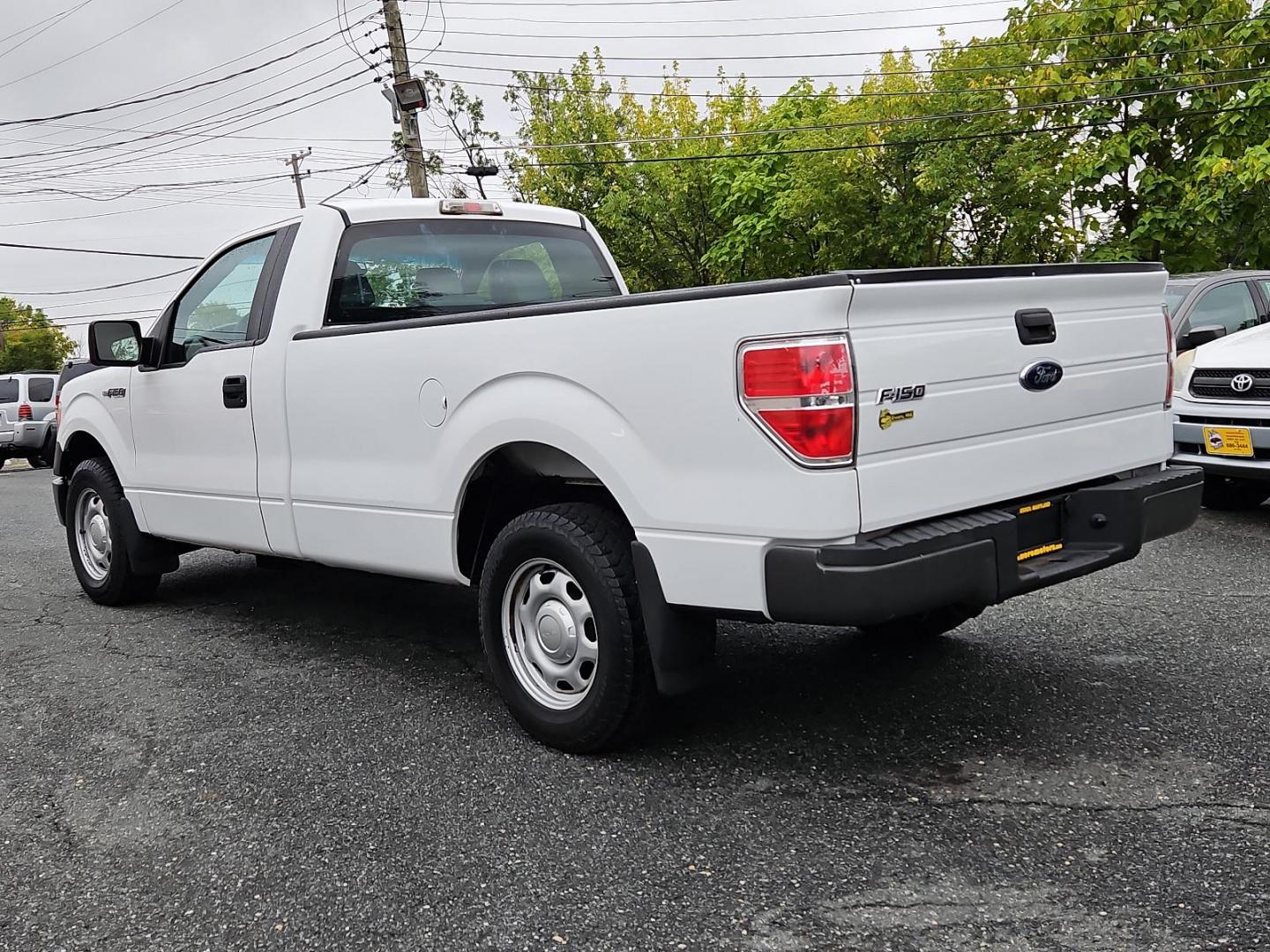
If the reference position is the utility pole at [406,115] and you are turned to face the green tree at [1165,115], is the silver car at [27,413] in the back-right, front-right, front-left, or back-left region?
back-right

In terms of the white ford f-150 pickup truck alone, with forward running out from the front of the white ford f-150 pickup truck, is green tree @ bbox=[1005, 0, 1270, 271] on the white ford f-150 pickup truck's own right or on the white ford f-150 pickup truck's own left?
on the white ford f-150 pickup truck's own right

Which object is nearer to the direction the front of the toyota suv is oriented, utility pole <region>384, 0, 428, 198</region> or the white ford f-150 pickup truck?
the white ford f-150 pickup truck

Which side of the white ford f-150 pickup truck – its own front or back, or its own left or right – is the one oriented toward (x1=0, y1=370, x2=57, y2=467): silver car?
front

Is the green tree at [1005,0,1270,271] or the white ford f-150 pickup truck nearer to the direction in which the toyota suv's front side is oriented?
the white ford f-150 pickup truck

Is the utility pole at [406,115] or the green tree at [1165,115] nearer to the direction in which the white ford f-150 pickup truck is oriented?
the utility pole

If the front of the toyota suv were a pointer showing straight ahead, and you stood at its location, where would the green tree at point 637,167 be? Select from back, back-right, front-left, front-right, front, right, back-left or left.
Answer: right

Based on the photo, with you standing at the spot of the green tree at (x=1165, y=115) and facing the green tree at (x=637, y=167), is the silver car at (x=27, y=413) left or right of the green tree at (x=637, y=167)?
left

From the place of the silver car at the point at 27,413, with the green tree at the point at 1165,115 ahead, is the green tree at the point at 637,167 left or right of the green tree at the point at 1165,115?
left

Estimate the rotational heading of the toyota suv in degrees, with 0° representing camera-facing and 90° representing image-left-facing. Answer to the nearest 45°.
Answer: approximately 45°

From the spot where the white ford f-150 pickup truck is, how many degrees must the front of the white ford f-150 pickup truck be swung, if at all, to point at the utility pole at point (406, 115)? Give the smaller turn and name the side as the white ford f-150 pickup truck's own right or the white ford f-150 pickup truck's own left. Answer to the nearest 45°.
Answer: approximately 45° to the white ford f-150 pickup truck's own right

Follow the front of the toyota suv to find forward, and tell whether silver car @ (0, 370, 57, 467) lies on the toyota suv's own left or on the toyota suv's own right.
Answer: on the toyota suv's own right

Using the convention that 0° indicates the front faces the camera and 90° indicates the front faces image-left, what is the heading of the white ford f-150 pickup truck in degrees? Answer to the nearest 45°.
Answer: approximately 135°

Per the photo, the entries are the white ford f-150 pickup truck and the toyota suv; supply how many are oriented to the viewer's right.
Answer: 0

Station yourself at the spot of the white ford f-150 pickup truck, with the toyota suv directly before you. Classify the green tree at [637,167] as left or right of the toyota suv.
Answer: left
